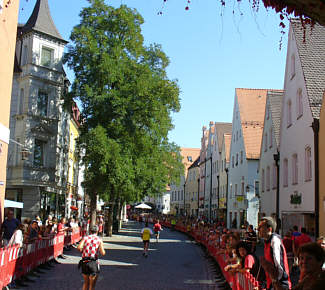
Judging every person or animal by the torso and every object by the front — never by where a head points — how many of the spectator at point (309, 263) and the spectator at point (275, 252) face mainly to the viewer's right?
0

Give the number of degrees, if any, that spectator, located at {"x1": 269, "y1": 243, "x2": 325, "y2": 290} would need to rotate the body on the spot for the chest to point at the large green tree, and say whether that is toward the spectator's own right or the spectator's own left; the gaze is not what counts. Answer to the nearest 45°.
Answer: approximately 90° to the spectator's own right

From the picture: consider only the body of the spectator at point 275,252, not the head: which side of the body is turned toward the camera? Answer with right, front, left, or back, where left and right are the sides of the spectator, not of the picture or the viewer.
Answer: left

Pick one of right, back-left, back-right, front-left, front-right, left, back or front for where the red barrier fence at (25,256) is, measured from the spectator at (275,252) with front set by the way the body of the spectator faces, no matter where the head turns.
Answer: front-right

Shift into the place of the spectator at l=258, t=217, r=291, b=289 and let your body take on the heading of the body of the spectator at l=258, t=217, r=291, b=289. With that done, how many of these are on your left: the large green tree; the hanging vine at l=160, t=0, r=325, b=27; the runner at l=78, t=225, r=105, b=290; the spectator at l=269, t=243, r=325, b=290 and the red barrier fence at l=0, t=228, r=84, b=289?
2

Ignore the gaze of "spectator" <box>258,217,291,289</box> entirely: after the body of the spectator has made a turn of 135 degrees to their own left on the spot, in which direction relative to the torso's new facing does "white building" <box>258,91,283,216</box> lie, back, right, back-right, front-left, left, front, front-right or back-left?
back-left

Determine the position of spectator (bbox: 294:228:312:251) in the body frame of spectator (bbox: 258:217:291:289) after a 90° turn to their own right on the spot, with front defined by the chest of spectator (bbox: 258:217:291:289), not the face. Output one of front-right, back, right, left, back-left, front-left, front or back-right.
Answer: front

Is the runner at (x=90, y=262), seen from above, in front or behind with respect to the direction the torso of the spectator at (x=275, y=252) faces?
in front

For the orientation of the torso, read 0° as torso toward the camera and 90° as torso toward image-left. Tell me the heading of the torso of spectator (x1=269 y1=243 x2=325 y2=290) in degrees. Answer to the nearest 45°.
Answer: approximately 45°

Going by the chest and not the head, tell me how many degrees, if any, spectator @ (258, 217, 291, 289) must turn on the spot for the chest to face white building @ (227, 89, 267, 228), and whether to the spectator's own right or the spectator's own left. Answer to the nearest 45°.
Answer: approximately 90° to the spectator's own right

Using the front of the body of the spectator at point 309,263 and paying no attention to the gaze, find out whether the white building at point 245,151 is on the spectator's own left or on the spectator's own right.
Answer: on the spectator's own right

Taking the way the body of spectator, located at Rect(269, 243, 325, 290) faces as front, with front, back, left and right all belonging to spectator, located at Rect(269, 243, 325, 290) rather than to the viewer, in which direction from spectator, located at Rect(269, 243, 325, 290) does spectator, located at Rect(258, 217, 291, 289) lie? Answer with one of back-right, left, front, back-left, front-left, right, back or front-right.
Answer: back-right
